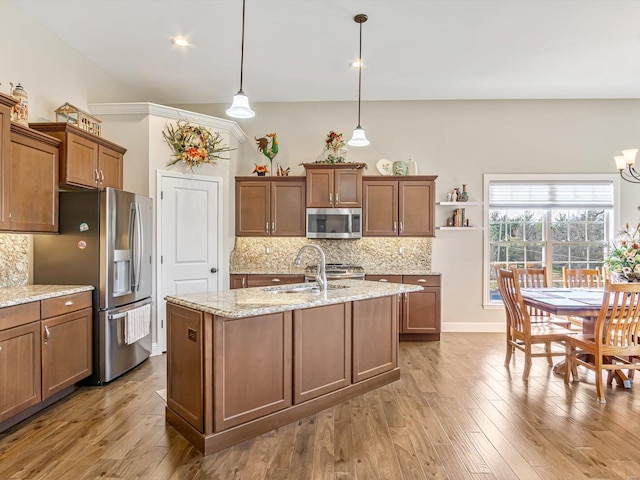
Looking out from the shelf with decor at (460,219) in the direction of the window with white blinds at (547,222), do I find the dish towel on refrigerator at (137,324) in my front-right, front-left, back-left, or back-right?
back-right

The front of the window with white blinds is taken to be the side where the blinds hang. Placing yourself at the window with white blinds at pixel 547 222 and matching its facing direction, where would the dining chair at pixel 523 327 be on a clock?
The dining chair is roughly at 12 o'clock from the window with white blinds.

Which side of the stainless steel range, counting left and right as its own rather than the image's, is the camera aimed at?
front

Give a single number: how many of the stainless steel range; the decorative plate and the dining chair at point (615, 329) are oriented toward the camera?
2

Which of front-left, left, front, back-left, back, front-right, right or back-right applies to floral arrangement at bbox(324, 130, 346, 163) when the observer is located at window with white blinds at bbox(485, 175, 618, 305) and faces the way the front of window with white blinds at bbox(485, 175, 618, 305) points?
front-right

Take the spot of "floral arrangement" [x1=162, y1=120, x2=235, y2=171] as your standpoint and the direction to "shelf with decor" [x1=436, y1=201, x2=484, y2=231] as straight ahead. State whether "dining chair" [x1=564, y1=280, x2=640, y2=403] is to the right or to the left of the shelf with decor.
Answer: right

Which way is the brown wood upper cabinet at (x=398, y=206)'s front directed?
toward the camera

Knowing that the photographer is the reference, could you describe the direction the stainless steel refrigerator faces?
facing the viewer and to the right of the viewer

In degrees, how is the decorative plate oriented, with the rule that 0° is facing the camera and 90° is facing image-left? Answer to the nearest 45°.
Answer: approximately 0°

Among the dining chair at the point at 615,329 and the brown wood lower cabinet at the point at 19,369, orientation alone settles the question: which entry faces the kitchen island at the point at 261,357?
the brown wood lower cabinet

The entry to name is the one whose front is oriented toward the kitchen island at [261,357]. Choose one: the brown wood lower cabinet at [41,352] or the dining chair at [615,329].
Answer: the brown wood lower cabinet

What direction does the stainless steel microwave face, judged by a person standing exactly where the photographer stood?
facing the viewer

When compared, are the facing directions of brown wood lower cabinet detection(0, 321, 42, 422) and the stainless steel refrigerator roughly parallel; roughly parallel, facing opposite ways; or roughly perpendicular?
roughly parallel

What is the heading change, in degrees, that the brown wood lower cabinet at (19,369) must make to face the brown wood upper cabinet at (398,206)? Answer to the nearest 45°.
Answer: approximately 45° to its left
